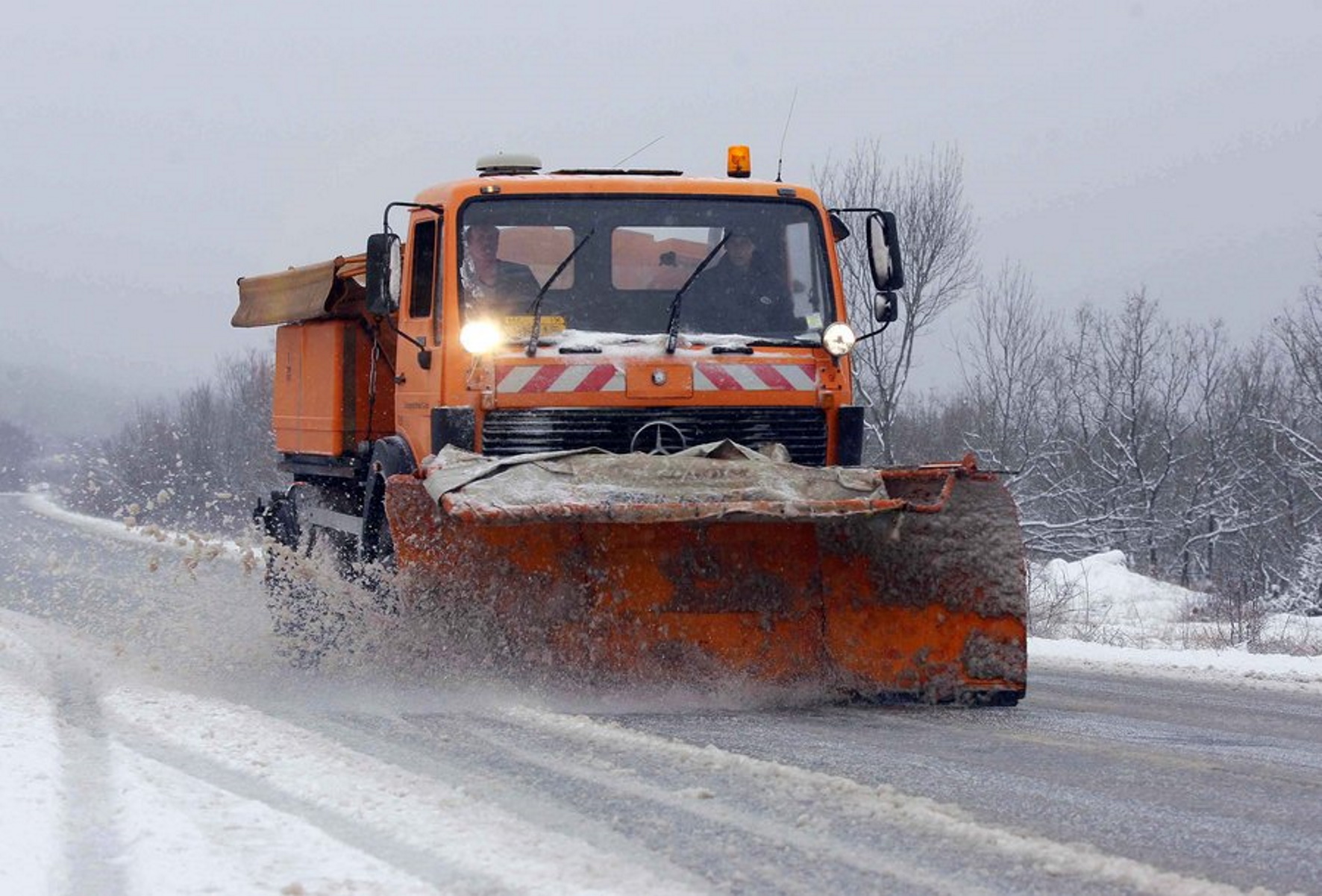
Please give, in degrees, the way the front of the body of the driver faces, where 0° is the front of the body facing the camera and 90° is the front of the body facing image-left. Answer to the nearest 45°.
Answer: approximately 0°
